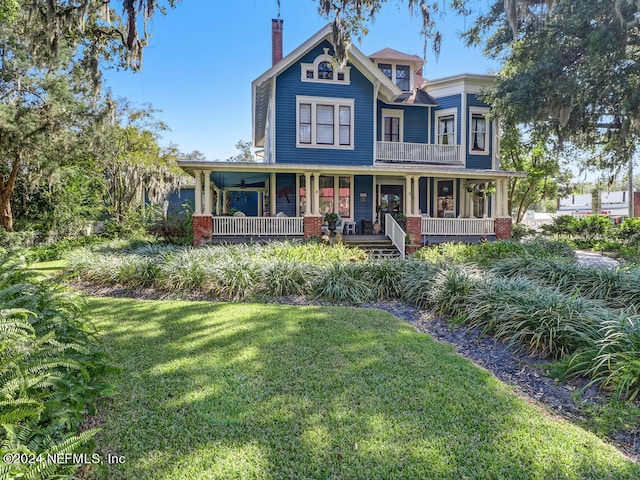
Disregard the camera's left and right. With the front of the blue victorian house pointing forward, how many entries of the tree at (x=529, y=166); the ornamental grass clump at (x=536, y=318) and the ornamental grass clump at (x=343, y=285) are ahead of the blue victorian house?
2

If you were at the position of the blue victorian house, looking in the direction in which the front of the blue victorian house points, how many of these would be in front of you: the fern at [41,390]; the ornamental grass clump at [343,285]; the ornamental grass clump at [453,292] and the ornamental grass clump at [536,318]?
4

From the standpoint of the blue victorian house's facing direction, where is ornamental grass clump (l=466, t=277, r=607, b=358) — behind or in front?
in front

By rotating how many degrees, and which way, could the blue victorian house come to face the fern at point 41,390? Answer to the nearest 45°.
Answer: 0° — it already faces it

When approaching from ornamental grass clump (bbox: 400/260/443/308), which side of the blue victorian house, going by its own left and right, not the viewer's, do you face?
front

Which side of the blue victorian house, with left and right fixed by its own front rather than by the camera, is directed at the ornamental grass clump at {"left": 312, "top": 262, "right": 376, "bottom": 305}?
front

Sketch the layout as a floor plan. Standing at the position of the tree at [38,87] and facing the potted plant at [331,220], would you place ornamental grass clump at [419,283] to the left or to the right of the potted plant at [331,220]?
right

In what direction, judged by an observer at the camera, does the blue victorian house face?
facing the viewer

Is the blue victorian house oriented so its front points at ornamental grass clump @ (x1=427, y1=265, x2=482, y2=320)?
yes

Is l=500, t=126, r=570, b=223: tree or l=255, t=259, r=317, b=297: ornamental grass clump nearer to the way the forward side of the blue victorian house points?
the ornamental grass clump

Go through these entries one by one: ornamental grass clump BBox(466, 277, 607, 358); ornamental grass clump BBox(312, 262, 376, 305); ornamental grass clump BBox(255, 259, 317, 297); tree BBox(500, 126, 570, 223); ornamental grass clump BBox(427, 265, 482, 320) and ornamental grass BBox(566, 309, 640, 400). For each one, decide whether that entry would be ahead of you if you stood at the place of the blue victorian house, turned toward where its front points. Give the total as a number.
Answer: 5

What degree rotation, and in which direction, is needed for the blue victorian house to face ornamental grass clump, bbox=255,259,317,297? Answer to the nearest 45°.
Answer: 0° — it already faces it
